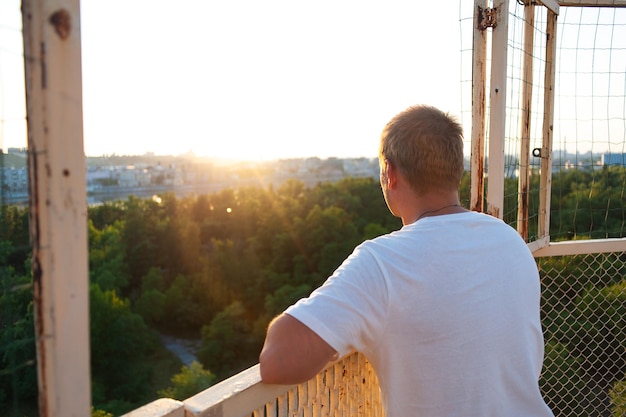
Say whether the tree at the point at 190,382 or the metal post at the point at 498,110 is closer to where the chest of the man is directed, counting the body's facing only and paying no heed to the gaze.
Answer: the tree

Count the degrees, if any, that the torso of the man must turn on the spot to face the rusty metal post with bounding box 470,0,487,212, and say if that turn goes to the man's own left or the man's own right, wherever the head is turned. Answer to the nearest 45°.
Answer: approximately 45° to the man's own right

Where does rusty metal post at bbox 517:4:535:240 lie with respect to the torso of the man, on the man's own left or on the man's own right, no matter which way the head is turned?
on the man's own right

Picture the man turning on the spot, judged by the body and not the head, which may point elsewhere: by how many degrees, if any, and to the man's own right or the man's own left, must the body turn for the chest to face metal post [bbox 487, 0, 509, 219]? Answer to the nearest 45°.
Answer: approximately 45° to the man's own right

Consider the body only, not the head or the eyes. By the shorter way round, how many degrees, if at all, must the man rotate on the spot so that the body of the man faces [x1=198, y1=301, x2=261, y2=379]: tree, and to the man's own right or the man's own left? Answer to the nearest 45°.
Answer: approximately 45° to the man's own right

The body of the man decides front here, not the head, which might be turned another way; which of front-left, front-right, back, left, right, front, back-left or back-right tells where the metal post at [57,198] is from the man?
left

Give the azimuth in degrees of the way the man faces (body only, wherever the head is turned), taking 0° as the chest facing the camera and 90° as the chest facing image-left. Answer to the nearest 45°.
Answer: approximately 135°

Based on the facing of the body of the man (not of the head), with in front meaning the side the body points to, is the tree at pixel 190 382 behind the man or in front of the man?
in front

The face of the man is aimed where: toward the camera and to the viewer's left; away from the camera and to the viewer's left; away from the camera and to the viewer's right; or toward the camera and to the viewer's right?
away from the camera and to the viewer's left

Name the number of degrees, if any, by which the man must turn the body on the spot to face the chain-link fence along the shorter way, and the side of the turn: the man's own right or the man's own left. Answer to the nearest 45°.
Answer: approximately 45° to the man's own right

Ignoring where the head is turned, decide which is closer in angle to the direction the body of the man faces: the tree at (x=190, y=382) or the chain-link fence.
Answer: the tree
